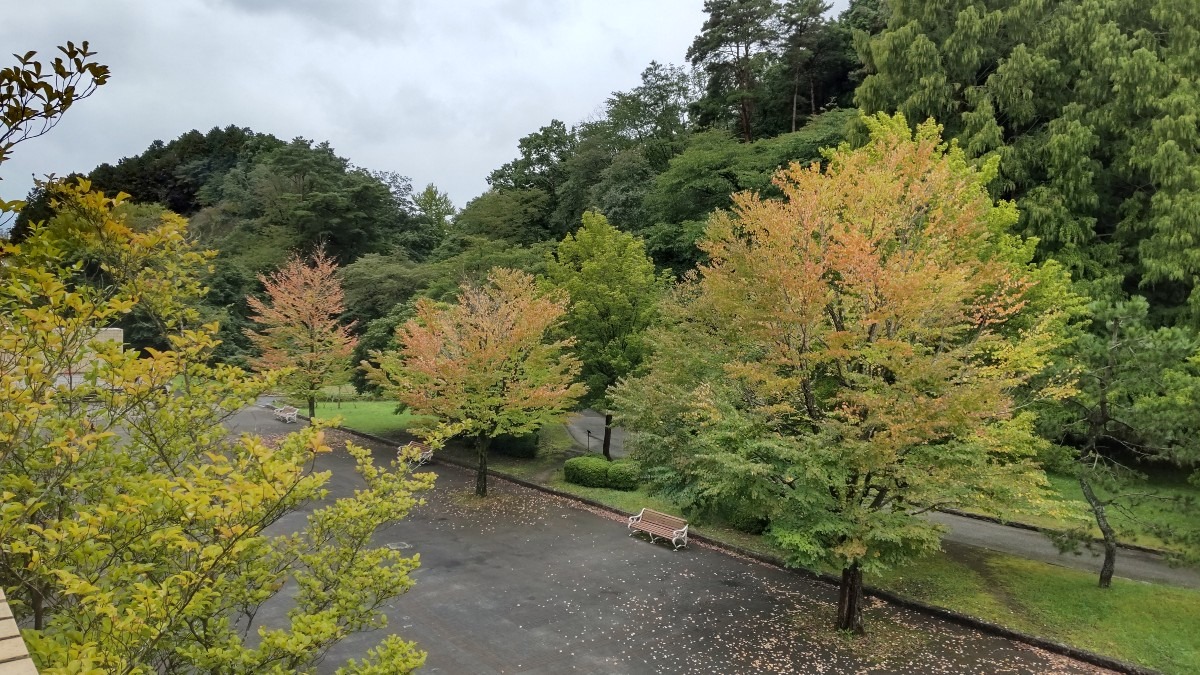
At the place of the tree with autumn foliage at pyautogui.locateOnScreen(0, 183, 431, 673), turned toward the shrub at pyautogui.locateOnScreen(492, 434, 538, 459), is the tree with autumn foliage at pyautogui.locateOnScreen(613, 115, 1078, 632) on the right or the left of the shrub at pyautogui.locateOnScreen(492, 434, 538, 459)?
right

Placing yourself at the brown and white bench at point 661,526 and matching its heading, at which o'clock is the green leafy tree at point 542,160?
The green leafy tree is roughly at 4 o'clock from the brown and white bench.

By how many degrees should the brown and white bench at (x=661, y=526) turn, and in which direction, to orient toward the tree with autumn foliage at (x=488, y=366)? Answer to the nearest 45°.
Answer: approximately 90° to its right

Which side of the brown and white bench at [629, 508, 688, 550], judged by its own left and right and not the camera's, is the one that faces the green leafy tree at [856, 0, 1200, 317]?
back

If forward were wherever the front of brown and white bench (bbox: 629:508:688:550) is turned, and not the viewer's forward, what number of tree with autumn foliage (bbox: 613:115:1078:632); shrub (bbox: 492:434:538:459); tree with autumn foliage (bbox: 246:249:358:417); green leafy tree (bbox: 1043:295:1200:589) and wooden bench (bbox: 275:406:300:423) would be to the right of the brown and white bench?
3

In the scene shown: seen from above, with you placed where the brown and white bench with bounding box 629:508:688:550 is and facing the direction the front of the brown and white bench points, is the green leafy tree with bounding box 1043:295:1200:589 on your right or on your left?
on your left

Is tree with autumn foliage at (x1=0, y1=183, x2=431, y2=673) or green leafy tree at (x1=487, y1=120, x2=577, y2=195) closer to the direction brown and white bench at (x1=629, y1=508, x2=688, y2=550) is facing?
the tree with autumn foliage

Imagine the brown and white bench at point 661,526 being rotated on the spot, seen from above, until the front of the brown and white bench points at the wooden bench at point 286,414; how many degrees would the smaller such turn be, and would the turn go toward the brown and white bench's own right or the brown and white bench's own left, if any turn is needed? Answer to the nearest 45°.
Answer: approximately 90° to the brown and white bench's own right

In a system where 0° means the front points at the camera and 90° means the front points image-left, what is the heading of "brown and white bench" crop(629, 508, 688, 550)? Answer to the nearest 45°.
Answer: approximately 45°

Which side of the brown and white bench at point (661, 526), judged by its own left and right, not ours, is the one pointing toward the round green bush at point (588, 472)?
right

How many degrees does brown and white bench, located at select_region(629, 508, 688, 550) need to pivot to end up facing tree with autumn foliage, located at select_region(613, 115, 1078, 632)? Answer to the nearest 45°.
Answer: approximately 90° to its left
